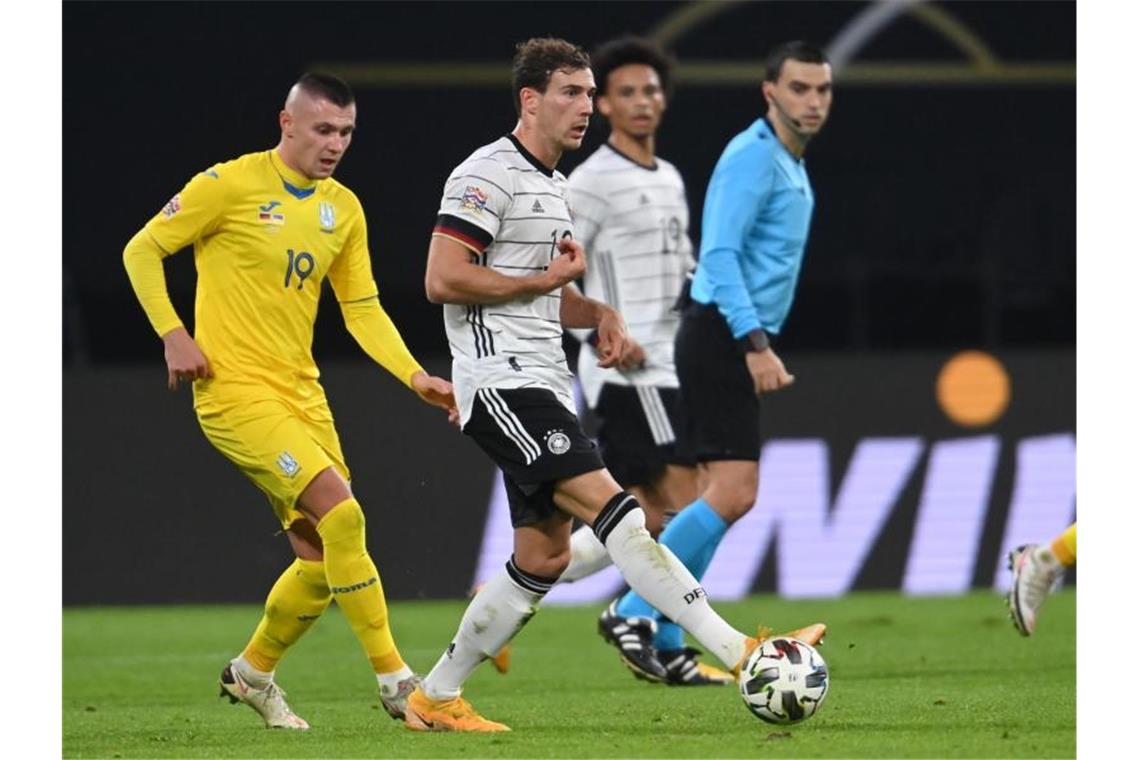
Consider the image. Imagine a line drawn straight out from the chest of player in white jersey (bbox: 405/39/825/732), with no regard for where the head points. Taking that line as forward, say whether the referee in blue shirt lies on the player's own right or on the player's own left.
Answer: on the player's own left

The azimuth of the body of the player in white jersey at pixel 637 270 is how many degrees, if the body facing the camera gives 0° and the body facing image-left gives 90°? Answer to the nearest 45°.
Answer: approximately 315°

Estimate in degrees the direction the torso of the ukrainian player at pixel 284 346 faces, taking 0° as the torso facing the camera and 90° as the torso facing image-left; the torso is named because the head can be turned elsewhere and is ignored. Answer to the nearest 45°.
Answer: approximately 315°

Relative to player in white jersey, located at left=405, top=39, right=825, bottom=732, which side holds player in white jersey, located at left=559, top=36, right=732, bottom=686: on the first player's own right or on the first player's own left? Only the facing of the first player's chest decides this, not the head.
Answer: on the first player's own left

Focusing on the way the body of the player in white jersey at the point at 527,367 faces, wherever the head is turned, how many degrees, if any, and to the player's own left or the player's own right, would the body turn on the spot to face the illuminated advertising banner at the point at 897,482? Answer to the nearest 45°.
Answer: approximately 135° to the player's own left

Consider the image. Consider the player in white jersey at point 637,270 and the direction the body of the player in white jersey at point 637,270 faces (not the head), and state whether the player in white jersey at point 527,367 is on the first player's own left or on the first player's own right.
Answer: on the first player's own right

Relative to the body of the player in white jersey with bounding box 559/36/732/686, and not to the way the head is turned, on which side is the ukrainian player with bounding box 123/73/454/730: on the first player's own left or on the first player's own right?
on the first player's own right

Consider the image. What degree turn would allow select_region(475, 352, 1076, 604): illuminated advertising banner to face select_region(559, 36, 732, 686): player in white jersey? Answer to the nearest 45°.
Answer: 0° — it already faces them

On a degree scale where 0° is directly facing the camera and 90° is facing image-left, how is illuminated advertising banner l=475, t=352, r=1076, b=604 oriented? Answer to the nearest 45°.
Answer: approximately 0°

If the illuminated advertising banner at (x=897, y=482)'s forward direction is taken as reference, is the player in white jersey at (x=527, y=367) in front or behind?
in front

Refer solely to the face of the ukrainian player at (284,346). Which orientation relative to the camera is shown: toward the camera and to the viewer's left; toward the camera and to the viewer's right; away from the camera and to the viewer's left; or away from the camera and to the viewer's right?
toward the camera and to the viewer's right
